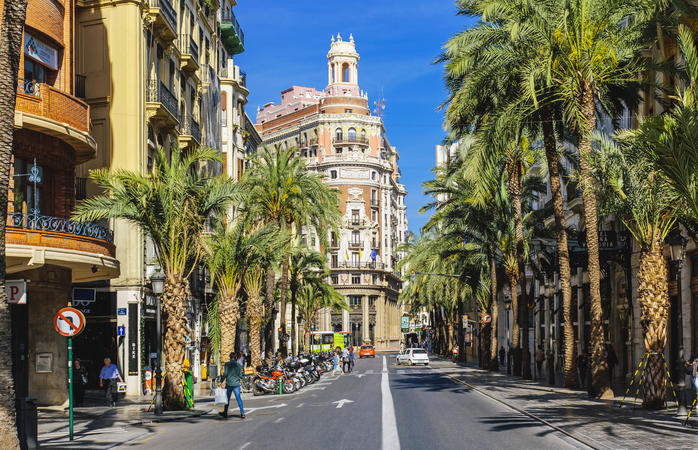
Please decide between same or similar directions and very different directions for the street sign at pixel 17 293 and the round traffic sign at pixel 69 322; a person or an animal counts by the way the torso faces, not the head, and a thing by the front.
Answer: same or similar directions

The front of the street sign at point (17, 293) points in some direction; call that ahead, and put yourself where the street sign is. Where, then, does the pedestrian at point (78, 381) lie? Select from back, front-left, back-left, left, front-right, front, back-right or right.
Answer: back

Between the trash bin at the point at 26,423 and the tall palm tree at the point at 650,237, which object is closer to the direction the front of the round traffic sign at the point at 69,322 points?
the trash bin

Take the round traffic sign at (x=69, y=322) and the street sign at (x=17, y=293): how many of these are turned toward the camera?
2

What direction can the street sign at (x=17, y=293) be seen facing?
toward the camera

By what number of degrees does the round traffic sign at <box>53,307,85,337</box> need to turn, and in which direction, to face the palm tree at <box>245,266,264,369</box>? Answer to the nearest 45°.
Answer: approximately 180°

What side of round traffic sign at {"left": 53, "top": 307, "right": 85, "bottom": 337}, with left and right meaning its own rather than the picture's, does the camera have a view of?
front

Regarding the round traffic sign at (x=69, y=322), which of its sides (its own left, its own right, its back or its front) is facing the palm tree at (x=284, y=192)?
back

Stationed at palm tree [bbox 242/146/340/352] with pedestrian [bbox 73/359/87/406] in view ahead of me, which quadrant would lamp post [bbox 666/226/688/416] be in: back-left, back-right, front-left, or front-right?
front-left

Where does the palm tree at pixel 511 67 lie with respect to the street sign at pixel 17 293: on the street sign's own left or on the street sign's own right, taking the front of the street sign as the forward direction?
on the street sign's own left
